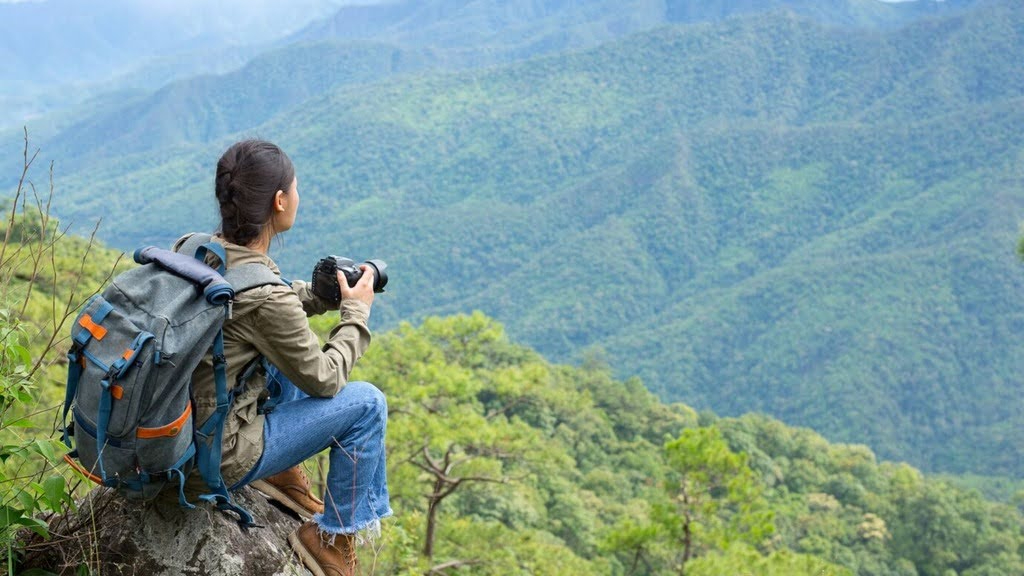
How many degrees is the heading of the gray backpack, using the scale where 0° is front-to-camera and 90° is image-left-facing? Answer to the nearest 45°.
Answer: approximately 45°

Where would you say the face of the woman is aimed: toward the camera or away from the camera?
away from the camera

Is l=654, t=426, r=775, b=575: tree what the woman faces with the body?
yes

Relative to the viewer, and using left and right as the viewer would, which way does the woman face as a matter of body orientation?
facing away from the viewer and to the right of the viewer
